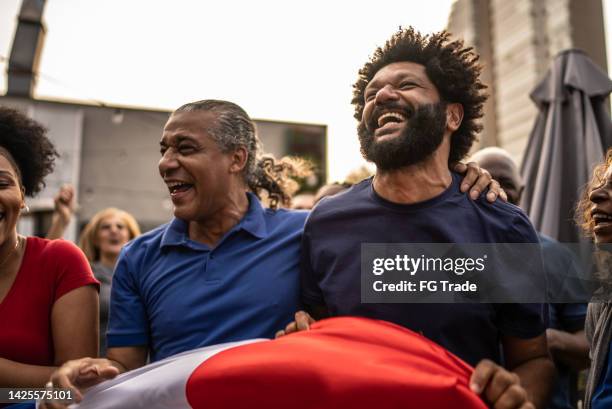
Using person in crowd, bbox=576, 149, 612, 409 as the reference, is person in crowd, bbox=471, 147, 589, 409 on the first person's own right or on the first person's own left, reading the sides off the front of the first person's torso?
on the first person's own right

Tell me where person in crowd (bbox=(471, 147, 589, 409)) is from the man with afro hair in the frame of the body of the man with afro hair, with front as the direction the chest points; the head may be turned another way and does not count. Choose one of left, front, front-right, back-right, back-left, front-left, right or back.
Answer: back

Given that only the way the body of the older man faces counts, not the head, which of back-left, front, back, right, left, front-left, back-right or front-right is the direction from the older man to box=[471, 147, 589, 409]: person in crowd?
back-left

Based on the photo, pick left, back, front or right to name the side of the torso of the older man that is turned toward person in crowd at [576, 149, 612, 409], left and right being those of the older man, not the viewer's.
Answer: left

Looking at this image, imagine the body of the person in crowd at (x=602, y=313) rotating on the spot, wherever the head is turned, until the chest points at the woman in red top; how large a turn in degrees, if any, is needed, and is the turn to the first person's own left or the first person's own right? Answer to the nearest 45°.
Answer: approximately 45° to the first person's own right

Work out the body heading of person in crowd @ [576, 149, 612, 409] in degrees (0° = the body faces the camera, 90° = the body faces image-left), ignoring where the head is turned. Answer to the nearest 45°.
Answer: approximately 45°

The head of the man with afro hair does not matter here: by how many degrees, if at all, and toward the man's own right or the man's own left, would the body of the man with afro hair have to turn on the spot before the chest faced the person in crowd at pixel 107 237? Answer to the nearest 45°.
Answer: approximately 90° to the man's own right

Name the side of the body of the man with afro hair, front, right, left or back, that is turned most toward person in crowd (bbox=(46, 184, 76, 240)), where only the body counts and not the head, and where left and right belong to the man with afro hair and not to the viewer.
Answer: right
